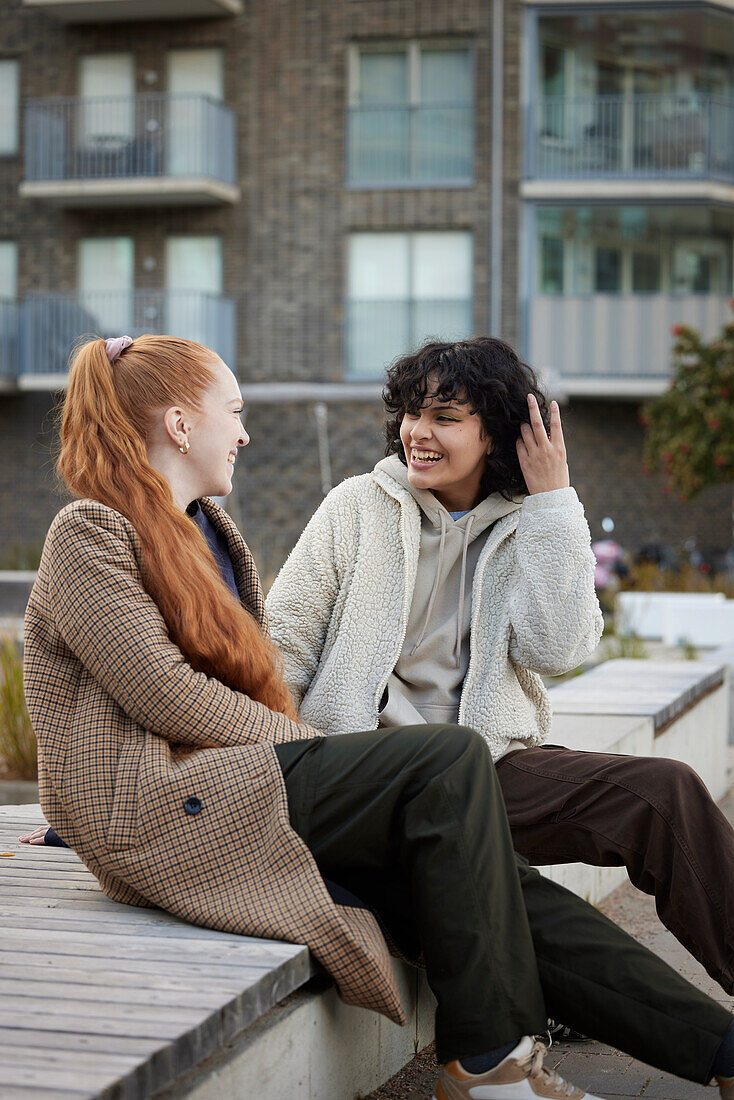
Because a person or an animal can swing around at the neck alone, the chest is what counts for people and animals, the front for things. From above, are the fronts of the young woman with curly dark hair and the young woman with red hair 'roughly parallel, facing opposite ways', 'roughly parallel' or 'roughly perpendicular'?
roughly perpendicular

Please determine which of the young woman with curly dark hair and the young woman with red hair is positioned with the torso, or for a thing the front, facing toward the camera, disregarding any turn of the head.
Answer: the young woman with curly dark hair

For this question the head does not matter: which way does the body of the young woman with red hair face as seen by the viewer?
to the viewer's right

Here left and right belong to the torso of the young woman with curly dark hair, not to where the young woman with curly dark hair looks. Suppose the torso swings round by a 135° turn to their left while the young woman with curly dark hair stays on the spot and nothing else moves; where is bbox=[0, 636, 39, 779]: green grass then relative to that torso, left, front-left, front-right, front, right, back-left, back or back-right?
left

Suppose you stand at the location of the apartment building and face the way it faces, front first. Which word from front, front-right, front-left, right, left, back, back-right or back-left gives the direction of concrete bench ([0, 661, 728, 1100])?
front

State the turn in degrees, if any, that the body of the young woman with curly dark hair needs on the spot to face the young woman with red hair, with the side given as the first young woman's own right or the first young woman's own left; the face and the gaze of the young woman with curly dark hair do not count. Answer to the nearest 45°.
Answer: approximately 45° to the first young woman's own right

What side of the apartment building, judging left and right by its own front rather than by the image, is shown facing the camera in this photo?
front

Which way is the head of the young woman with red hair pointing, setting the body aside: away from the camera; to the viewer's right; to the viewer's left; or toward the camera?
to the viewer's right

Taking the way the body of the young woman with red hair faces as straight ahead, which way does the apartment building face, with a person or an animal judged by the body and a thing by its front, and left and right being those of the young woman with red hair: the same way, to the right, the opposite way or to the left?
to the right

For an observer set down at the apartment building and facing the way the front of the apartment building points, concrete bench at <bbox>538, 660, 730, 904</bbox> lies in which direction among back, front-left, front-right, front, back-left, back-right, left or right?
front

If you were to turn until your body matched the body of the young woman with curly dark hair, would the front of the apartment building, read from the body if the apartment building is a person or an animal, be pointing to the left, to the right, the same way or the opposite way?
the same way

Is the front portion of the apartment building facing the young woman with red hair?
yes

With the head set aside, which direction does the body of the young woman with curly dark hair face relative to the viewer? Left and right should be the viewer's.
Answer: facing the viewer

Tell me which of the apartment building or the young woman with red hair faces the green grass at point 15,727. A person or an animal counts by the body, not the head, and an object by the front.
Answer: the apartment building

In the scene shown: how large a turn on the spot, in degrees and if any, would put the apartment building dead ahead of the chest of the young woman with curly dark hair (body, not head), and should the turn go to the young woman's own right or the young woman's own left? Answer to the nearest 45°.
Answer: approximately 180°
